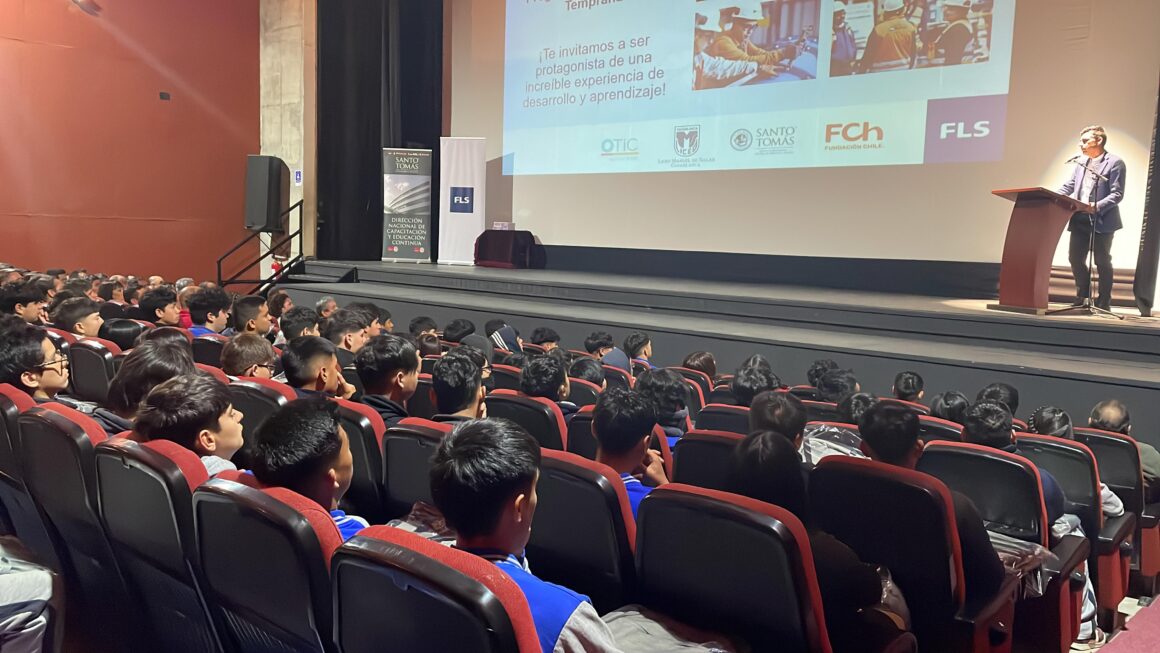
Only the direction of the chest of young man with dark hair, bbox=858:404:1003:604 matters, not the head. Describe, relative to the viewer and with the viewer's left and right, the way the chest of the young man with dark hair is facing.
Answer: facing away from the viewer

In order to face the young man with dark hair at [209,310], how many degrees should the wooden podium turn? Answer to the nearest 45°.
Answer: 0° — it already faces them

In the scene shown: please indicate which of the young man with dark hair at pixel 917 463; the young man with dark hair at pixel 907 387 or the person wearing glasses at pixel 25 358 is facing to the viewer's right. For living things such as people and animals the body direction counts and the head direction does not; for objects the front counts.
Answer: the person wearing glasses

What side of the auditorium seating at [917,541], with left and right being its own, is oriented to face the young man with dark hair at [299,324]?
left

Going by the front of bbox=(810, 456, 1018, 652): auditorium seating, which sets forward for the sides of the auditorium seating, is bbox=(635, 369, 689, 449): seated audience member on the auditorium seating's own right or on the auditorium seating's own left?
on the auditorium seating's own left

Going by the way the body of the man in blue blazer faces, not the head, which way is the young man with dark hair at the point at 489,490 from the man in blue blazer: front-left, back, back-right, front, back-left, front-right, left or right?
front-left

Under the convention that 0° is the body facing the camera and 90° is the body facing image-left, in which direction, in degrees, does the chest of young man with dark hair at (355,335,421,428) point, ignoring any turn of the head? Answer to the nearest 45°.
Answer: approximately 225°

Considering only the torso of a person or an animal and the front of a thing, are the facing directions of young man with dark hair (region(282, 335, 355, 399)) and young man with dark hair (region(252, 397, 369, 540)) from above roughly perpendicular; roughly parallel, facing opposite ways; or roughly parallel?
roughly parallel

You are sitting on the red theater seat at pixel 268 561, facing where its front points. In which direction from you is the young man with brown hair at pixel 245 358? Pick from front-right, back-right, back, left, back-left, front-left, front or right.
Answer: front-left

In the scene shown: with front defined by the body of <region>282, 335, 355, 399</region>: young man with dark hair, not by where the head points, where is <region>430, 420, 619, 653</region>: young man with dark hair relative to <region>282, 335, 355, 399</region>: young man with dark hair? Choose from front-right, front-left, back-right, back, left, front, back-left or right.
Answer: back-right

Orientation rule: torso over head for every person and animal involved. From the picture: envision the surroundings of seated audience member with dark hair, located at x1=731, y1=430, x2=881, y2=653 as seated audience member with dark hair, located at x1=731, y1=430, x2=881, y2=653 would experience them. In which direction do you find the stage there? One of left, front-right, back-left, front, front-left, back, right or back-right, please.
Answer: front

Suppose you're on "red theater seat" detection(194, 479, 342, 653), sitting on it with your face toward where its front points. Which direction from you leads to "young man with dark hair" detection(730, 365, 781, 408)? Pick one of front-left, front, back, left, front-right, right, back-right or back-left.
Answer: front

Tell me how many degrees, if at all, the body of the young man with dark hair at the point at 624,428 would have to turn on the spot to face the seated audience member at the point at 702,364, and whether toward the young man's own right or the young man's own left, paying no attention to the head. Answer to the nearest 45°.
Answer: approximately 45° to the young man's own left

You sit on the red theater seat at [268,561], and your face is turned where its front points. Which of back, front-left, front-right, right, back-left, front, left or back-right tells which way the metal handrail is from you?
front-left

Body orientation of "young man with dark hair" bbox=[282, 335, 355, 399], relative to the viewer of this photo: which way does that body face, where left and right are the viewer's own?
facing away from the viewer and to the right of the viewer

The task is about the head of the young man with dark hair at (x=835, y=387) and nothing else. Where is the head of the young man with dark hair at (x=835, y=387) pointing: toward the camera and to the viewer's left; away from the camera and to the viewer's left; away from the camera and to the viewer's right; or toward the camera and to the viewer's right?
away from the camera and to the viewer's right

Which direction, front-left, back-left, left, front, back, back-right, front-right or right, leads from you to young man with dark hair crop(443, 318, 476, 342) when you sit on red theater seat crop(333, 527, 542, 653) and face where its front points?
front-left

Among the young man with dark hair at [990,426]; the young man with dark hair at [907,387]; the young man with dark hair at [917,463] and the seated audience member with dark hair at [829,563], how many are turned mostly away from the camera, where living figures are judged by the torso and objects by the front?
4

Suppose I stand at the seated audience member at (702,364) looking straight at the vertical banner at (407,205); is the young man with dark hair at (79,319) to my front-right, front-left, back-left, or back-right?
front-left

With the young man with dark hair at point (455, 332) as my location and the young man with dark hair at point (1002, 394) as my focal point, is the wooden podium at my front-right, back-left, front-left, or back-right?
front-left

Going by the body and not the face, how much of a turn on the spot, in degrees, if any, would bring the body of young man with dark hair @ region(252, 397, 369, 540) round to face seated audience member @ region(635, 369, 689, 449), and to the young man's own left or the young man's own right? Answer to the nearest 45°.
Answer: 0° — they already face them

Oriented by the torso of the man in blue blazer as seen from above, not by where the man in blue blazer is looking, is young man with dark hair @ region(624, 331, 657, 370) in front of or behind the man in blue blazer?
in front

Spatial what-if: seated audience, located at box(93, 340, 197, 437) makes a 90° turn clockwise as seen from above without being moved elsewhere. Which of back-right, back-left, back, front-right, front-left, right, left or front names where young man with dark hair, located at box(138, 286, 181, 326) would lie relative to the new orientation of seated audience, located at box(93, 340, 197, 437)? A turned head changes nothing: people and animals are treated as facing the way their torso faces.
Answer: back-left
